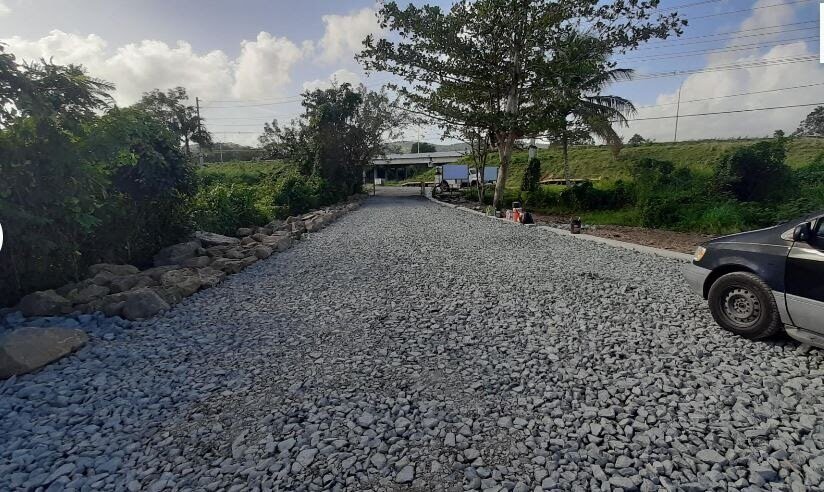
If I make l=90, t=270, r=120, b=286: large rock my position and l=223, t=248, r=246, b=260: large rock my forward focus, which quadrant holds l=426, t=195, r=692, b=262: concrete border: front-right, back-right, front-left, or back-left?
front-right

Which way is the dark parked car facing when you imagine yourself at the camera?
facing away from the viewer and to the left of the viewer

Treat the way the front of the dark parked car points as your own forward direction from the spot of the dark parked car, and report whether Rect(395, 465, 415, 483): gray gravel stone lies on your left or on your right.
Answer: on your left

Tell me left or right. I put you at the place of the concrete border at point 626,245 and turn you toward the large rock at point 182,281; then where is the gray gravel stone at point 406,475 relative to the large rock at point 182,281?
left

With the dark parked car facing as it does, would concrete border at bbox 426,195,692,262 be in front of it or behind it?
in front

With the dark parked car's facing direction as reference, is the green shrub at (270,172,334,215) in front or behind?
in front

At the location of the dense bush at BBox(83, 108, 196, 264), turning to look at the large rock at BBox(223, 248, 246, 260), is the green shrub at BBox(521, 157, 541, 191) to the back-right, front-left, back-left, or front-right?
front-left

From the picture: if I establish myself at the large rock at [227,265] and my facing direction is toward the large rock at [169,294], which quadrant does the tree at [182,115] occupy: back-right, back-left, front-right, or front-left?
back-right
